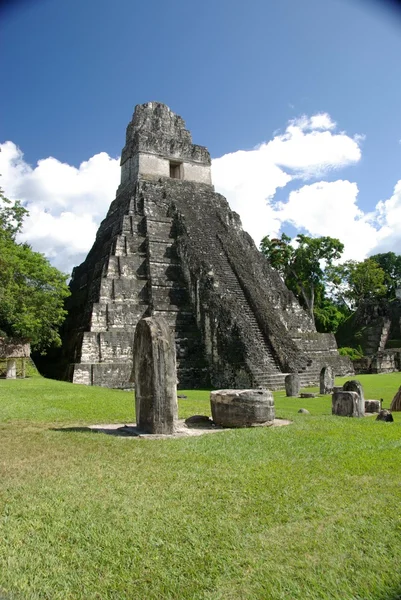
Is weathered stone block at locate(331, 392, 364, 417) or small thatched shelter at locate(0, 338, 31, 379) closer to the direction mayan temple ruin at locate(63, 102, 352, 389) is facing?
the weathered stone block

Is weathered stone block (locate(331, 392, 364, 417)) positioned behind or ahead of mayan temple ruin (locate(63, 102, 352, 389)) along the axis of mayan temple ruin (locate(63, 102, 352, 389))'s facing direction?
ahead

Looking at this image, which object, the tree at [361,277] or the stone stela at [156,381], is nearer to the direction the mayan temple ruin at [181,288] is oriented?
the stone stela

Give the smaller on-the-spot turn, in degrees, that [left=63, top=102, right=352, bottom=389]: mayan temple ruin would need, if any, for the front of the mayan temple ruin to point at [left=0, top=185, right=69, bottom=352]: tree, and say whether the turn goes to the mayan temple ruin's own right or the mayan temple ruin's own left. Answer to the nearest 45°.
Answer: approximately 135° to the mayan temple ruin's own right

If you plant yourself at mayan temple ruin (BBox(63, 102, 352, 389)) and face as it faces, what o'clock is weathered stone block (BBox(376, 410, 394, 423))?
The weathered stone block is roughly at 1 o'clock from the mayan temple ruin.

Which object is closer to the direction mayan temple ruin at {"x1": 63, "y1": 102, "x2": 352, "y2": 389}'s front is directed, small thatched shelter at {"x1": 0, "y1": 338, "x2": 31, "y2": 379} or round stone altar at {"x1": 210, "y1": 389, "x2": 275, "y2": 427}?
the round stone altar

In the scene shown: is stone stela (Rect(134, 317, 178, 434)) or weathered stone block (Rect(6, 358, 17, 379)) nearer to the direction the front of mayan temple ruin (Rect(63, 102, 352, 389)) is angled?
the stone stela

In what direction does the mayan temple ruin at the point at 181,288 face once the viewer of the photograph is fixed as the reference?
facing the viewer and to the right of the viewer

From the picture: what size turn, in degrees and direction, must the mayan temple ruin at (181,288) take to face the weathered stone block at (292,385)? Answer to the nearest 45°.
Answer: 0° — it already faces it

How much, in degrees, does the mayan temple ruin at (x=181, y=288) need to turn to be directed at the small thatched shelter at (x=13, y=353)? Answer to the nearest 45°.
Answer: approximately 135° to its right

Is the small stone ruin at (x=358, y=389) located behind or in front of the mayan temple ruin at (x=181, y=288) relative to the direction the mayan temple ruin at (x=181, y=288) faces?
in front

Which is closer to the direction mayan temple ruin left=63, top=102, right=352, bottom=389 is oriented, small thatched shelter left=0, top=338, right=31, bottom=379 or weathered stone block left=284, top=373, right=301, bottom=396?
the weathered stone block

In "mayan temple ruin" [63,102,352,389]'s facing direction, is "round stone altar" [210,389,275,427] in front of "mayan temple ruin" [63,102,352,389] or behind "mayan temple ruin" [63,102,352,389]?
in front

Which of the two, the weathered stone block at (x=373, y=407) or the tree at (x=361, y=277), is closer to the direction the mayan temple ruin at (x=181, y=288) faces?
the weathered stone block
